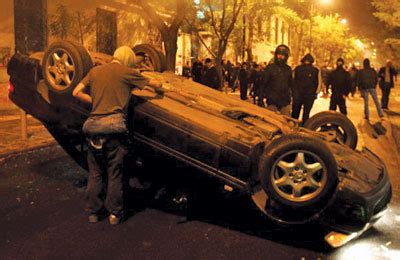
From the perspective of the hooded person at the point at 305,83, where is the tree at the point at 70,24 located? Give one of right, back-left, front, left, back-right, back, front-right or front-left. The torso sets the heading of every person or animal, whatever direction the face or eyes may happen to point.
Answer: back-right

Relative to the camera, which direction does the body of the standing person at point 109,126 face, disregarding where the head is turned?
away from the camera

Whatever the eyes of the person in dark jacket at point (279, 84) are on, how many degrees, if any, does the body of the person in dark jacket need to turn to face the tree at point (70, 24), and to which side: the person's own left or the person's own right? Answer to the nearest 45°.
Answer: approximately 135° to the person's own right

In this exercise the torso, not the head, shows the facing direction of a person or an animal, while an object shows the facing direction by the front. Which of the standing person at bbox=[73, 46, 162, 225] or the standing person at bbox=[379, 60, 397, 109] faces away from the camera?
the standing person at bbox=[73, 46, 162, 225]

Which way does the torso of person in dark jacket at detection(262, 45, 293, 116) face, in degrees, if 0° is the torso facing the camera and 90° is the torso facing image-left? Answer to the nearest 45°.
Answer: approximately 0°

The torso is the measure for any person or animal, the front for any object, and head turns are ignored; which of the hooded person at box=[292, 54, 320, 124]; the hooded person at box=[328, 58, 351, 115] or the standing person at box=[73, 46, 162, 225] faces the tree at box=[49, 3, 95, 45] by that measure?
the standing person

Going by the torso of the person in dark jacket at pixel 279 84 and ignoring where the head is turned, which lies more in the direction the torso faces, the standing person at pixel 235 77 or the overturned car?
the overturned car
